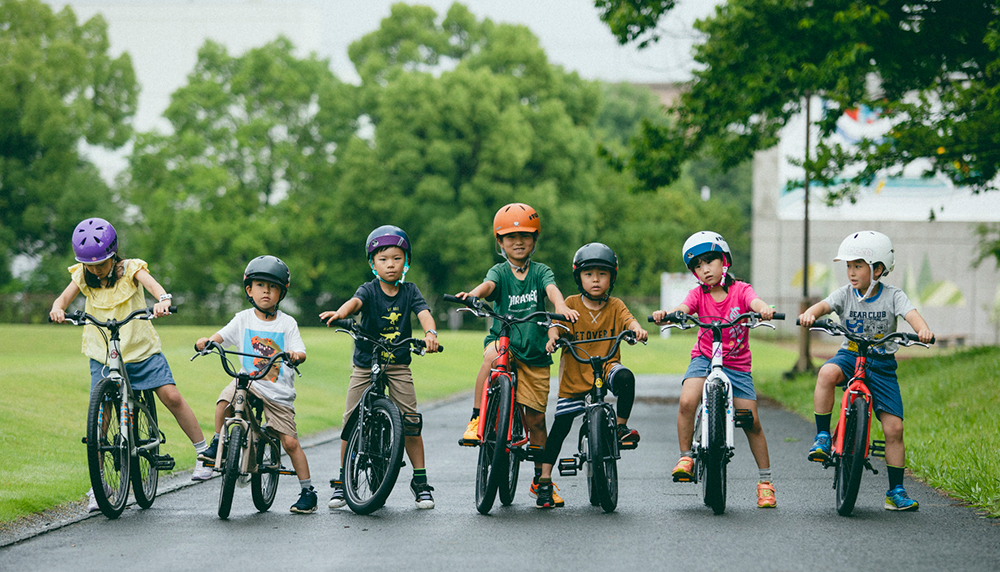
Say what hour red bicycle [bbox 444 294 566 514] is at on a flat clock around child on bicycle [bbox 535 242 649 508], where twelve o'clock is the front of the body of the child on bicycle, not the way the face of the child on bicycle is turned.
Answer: The red bicycle is roughly at 2 o'clock from the child on bicycle.

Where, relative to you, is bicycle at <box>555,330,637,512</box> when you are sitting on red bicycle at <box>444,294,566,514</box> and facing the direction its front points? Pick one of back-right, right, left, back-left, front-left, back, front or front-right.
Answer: left

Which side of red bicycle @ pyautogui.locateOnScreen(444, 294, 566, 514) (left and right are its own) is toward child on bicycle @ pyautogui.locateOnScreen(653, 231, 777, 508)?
left

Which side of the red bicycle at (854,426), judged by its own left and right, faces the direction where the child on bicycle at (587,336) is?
right

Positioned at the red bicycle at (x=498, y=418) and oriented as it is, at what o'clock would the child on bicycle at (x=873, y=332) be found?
The child on bicycle is roughly at 9 o'clock from the red bicycle.

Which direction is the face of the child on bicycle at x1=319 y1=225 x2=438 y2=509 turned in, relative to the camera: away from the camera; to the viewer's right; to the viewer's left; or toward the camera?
toward the camera

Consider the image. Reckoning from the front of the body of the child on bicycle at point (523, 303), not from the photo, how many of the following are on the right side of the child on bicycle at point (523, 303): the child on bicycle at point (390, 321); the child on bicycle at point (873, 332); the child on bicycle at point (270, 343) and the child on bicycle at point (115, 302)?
3

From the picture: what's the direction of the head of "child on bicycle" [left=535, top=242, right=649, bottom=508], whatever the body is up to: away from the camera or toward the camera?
toward the camera

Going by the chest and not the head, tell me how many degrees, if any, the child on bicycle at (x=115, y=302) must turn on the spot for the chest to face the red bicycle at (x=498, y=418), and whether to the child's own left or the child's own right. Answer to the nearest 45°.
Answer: approximately 45° to the child's own left

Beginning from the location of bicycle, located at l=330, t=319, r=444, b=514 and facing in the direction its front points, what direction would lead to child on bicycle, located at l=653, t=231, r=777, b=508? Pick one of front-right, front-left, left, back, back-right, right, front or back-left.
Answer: left

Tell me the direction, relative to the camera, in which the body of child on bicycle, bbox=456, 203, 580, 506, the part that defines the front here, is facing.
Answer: toward the camera

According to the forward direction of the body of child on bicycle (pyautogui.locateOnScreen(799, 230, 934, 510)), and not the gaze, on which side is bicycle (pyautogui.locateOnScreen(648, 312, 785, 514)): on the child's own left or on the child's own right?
on the child's own right

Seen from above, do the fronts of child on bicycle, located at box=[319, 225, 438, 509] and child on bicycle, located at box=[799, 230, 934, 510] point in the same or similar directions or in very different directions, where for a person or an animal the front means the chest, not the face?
same or similar directions

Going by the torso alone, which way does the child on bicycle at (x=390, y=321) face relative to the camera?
toward the camera

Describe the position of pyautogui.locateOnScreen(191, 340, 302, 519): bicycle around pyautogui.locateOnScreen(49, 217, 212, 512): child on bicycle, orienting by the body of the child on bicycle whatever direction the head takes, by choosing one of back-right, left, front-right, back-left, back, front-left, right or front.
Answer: front-left

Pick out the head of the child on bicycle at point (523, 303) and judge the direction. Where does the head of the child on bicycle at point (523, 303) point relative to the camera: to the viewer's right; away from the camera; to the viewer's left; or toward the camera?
toward the camera

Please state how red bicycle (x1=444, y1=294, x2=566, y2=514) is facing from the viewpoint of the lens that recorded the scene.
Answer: facing the viewer
